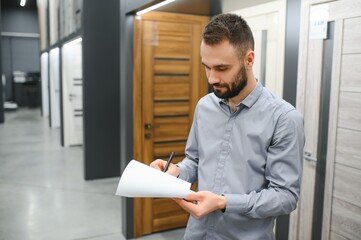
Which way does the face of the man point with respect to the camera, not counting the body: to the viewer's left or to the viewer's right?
to the viewer's left

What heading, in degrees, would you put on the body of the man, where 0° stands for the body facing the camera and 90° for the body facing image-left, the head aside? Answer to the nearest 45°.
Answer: approximately 45°

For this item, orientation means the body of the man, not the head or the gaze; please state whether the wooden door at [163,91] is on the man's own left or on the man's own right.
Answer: on the man's own right

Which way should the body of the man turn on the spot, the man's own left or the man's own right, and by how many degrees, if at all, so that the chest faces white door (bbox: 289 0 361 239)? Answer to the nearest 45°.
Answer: approximately 180°

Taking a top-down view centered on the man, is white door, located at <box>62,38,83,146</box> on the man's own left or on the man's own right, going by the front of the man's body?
on the man's own right

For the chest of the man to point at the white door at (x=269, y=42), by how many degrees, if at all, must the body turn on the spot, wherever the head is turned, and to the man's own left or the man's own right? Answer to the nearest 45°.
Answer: approximately 135° to the man's own right

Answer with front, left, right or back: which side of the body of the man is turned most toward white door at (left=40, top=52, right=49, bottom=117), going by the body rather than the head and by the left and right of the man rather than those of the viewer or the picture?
right
